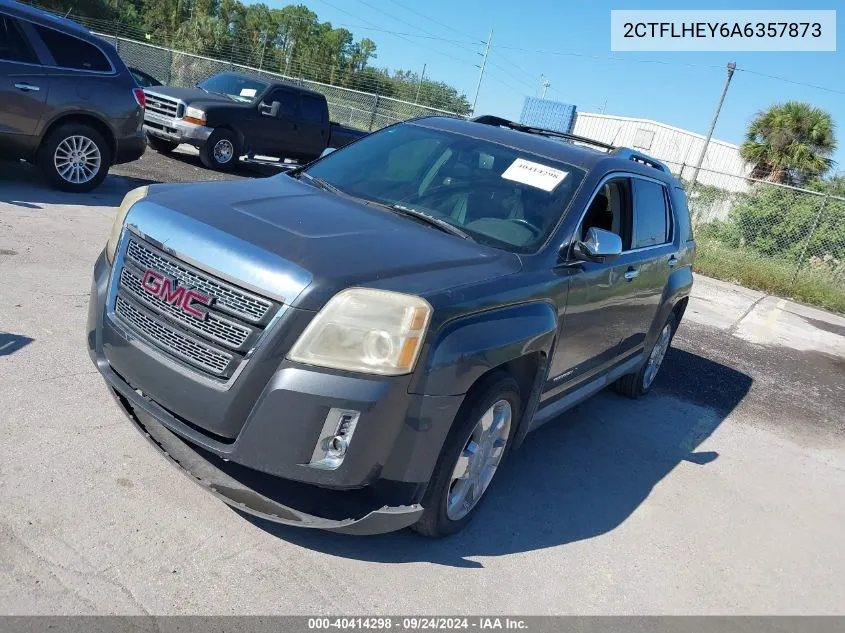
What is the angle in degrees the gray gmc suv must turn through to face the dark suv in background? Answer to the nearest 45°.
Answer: approximately 90° to its right

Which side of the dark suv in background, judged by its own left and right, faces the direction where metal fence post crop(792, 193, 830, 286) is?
back

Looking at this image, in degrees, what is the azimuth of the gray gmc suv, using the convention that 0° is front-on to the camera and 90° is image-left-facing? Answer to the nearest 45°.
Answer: approximately 45°

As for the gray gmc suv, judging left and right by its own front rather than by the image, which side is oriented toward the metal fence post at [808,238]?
back

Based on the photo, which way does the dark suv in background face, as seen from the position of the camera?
facing to the left of the viewer

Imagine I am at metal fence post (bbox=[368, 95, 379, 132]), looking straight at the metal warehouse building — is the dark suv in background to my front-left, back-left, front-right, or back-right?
back-right

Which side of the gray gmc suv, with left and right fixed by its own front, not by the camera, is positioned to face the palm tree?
back

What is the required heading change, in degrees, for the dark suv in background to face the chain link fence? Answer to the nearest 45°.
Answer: approximately 90° to its right
